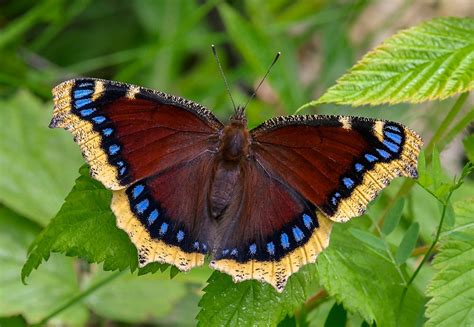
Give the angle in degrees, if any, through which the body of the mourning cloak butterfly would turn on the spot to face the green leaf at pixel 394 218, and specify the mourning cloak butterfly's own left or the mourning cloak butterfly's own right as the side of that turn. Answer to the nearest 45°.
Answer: approximately 45° to the mourning cloak butterfly's own right

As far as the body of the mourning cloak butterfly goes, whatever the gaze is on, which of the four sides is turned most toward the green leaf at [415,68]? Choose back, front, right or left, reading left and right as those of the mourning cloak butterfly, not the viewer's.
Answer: right

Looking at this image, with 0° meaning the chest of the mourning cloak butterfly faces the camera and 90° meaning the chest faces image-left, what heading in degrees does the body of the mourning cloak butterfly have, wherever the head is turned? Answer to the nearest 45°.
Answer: approximately 180°

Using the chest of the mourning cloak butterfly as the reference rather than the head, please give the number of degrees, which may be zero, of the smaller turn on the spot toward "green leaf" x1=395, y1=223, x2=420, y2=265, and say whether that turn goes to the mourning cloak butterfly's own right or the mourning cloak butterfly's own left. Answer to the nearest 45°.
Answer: approximately 45° to the mourning cloak butterfly's own right

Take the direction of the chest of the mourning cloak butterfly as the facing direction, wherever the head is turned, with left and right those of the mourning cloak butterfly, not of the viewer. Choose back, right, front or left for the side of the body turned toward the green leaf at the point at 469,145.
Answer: right
